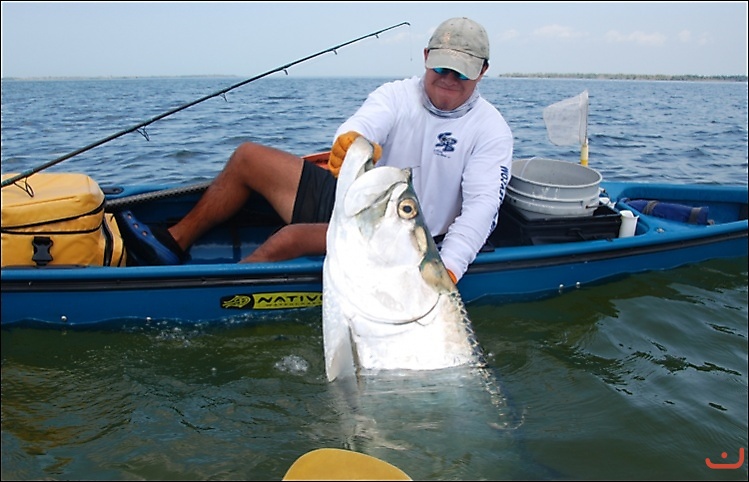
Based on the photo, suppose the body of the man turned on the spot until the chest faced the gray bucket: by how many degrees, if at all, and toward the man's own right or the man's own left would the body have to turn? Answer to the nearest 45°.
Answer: approximately 135° to the man's own left

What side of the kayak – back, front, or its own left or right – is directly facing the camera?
left

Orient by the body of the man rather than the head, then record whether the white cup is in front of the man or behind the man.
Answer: behind
